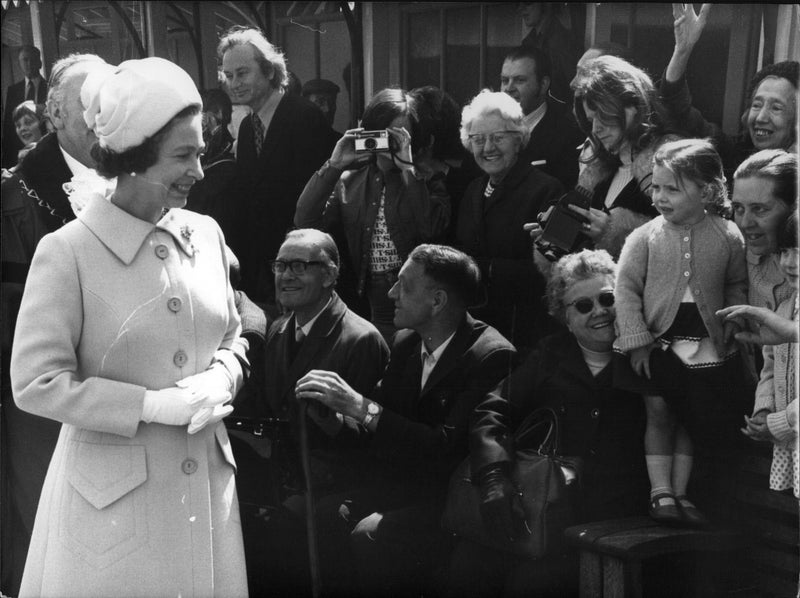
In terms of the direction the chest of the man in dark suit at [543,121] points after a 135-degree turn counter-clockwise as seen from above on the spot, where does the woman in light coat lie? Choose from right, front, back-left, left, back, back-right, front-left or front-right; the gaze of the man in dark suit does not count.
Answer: back-right

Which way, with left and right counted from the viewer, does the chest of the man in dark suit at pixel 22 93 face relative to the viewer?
facing the viewer

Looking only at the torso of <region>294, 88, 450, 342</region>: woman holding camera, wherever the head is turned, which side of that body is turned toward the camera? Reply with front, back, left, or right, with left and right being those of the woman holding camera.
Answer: front

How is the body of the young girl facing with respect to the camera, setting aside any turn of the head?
toward the camera

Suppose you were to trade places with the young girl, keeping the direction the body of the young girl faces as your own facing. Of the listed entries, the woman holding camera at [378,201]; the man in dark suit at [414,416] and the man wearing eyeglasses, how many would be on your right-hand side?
3

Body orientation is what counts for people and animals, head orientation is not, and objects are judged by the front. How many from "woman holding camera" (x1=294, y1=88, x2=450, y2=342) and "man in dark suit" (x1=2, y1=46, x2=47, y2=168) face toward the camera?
2

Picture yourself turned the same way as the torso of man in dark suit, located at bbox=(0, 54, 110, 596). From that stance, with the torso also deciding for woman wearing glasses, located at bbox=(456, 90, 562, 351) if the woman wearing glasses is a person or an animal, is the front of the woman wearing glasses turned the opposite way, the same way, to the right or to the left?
to the right

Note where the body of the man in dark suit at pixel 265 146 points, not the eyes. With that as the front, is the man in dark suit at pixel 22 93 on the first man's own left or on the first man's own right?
on the first man's own right

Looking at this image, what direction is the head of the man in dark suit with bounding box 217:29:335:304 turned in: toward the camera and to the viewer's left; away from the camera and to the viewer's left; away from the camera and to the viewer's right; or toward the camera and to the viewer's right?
toward the camera and to the viewer's left

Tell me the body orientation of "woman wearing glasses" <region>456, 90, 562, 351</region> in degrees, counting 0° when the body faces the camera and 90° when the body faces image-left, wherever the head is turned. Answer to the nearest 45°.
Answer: approximately 45°

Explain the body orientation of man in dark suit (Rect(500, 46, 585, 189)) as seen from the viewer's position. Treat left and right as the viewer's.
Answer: facing the viewer and to the left of the viewer

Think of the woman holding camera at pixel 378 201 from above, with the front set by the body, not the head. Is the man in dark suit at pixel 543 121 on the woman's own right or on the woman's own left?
on the woman's own left

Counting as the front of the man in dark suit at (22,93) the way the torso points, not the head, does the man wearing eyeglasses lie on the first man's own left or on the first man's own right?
on the first man's own left

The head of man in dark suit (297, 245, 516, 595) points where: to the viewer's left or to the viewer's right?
to the viewer's left
